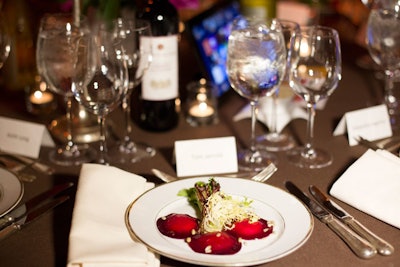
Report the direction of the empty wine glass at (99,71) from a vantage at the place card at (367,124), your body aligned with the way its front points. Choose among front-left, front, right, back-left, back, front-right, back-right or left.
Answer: right

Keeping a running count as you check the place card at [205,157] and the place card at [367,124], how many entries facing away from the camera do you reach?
0

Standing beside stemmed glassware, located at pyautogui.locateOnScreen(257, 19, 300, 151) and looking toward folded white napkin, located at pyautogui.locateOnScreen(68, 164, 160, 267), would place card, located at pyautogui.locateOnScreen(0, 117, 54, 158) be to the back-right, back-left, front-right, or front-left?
front-right

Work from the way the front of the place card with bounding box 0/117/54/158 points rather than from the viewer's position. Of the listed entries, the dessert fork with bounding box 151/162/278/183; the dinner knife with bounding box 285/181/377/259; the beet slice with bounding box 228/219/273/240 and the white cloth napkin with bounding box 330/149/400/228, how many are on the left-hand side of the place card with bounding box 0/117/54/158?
4

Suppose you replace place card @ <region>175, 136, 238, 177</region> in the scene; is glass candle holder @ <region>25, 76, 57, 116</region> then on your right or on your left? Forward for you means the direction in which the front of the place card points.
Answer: on your right

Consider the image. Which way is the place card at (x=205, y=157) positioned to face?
toward the camera

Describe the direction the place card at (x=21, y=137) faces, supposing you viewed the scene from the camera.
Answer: facing the viewer and to the left of the viewer

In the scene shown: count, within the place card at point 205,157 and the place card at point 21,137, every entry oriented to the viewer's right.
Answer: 0

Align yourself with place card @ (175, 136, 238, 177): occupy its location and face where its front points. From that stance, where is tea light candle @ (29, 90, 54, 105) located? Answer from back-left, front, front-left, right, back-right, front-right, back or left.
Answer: back-right

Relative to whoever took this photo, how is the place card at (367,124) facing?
facing the viewer and to the right of the viewer

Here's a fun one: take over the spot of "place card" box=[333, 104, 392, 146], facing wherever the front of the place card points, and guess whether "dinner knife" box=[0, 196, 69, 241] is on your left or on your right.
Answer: on your right

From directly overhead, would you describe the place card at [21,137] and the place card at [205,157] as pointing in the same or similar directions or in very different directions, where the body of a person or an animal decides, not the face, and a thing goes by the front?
same or similar directions

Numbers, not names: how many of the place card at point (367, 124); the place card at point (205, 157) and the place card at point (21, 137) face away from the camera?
0
